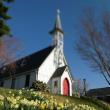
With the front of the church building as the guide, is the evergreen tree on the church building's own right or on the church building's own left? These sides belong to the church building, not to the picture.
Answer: on the church building's own right

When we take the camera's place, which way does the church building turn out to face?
facing the viewer and to the right of the viewer
